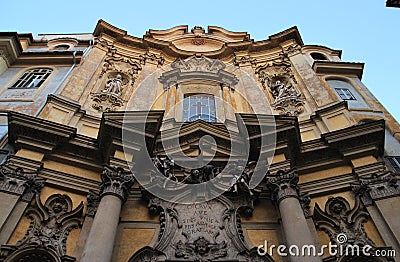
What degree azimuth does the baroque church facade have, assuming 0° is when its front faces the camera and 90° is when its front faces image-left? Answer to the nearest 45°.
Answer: approximately 0°
